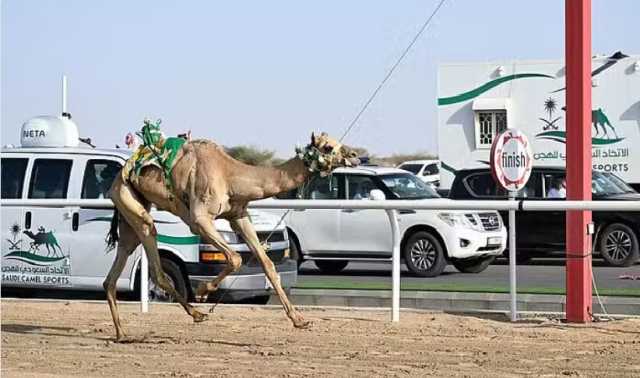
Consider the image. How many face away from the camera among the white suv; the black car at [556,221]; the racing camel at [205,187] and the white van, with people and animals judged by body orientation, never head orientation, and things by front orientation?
0

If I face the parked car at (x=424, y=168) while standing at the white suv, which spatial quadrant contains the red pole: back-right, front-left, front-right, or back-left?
back-right

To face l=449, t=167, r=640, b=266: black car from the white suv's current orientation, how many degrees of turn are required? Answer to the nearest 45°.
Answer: approximately 90° to its left

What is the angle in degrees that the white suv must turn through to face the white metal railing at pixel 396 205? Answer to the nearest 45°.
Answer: approximately 45° to its right

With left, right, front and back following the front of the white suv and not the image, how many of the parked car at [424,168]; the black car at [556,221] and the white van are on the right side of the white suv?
1

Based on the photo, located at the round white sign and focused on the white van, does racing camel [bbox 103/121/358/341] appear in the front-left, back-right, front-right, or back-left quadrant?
front-left

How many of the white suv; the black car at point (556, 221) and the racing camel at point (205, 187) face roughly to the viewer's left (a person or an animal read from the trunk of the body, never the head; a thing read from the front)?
0

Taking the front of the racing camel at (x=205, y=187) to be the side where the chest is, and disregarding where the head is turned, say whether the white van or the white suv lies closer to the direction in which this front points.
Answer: the white suv

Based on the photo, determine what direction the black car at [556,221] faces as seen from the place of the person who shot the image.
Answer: facing the viewer and to the right of the viewer

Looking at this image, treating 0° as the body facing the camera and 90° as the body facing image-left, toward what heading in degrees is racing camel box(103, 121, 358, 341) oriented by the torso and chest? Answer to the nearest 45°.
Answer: approximately 270°

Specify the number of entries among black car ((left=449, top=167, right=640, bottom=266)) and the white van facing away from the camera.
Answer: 0

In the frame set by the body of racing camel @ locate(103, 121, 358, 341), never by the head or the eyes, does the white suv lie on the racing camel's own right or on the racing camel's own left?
on the racing camel's own left

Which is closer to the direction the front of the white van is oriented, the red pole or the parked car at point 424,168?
the red pole

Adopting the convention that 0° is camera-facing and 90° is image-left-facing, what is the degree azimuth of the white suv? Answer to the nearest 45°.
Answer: approximately 315°
